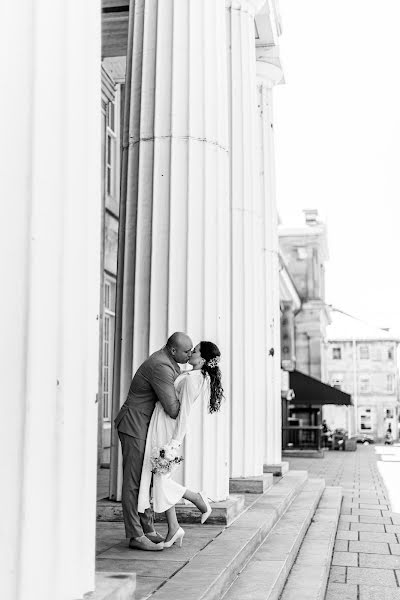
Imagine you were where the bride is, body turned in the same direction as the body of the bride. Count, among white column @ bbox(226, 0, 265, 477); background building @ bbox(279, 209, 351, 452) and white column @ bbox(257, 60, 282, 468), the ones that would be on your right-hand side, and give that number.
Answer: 3

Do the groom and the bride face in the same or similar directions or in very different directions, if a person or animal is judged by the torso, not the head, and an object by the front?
very different directions

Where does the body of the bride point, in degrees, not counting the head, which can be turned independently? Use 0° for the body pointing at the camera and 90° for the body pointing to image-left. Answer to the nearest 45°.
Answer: approximately 90°

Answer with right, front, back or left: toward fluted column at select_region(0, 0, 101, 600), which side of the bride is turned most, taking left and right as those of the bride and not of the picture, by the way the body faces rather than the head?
left

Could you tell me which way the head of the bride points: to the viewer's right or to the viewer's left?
to the viewer's left

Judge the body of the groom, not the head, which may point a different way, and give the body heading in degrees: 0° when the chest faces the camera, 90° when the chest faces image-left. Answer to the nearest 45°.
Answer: approximately 270°
